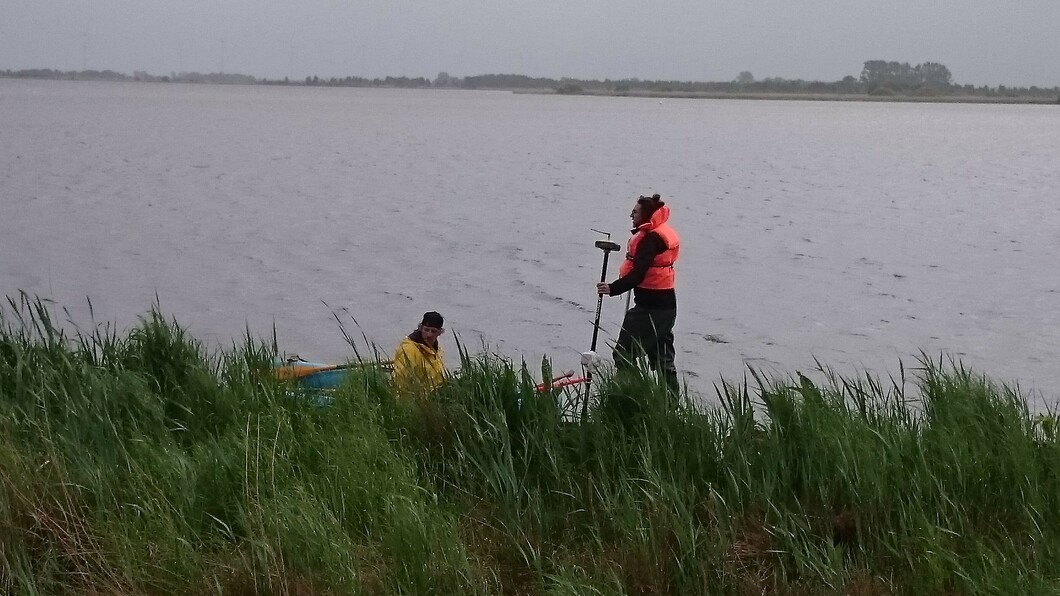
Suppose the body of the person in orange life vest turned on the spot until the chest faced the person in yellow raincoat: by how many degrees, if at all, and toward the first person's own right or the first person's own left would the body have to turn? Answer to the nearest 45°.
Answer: approximately 45° to the first person's own left

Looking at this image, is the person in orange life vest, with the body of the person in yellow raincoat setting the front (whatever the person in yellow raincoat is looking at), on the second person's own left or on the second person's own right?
on the second person's own left

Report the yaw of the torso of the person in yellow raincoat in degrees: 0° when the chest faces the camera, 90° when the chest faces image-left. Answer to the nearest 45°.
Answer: approximately 315°

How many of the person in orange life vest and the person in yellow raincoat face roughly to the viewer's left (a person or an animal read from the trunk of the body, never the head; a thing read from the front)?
1

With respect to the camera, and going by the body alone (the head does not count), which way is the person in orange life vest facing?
to the viewer's left
